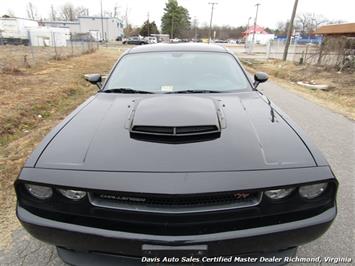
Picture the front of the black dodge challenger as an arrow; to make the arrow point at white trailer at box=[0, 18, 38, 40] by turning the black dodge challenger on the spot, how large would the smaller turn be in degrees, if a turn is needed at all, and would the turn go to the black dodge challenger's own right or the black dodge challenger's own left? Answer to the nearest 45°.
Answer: approximately 135° to the black dodge challenger's own right

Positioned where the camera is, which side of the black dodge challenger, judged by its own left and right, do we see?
front

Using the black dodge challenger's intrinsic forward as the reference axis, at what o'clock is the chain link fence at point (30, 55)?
The chain link fence is roughly at 5 o'clock from the black dodge challenger.
